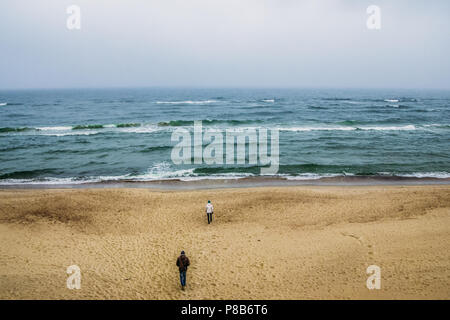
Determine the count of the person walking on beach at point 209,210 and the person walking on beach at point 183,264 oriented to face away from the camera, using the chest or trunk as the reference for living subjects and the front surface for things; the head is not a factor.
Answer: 2

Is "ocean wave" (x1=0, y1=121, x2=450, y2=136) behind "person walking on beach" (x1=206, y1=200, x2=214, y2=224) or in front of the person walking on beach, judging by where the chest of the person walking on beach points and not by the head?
in front

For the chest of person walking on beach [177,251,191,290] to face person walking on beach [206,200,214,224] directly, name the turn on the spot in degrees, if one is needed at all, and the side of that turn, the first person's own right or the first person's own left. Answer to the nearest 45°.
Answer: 0° — they already face them

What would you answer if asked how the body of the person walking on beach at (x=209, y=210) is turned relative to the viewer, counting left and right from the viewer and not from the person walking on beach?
facing away from the viewer

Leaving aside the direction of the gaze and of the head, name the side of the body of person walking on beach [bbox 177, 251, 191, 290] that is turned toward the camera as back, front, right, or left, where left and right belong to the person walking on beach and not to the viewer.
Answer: back

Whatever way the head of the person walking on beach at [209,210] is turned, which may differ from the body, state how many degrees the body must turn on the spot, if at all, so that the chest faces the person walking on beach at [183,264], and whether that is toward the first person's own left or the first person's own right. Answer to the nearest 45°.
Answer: approximately 180°

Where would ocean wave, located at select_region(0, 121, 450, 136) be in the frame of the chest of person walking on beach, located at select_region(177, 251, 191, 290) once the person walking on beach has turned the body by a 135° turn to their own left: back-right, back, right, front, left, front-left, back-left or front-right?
back-right
